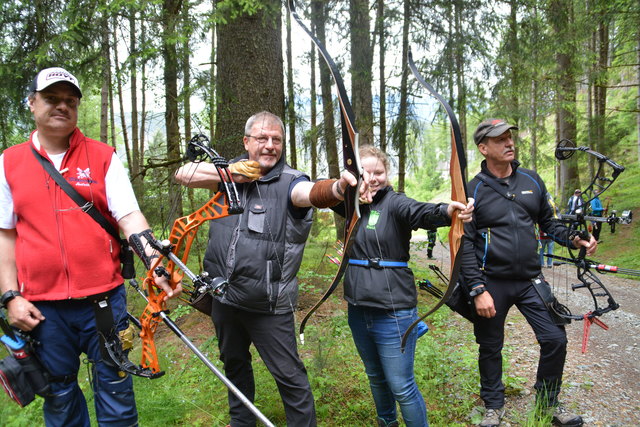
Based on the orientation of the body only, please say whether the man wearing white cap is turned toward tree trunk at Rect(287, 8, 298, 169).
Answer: no

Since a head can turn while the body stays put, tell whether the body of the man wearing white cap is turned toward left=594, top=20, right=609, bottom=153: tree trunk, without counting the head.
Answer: no

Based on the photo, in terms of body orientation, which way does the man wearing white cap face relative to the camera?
toward the camera

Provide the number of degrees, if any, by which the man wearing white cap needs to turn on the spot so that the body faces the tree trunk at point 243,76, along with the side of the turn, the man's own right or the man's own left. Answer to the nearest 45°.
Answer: approximately 135° to the man's own left

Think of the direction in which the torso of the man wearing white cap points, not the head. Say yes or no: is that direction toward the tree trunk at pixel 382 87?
no

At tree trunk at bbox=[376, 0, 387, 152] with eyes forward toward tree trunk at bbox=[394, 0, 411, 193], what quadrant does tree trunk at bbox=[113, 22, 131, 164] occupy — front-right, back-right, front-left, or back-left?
back-right

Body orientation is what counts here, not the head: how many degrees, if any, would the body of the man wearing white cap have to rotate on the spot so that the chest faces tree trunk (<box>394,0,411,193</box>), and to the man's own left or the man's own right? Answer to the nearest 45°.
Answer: approximately 135° to the man's own left

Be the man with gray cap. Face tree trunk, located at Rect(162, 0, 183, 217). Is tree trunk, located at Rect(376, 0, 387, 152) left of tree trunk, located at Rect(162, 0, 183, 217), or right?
right

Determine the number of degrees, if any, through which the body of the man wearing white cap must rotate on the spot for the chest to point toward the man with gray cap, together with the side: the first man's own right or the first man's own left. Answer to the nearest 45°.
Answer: approximately 90° to the first man's own left

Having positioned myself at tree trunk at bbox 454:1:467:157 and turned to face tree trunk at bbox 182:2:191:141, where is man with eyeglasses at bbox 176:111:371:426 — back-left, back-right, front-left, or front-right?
front-left

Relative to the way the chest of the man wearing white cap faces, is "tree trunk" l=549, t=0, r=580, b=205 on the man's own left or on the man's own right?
on the man's own left

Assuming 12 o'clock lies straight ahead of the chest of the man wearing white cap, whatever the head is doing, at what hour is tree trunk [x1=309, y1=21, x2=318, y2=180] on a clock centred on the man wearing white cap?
The tree trunk is roughly at 7 o'clock from the man wearing white cap.

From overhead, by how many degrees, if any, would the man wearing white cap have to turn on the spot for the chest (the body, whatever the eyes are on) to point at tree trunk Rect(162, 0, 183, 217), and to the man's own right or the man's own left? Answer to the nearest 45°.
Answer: approximately 180°

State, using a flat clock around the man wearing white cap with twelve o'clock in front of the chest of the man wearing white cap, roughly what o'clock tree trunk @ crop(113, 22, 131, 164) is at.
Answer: The tree trunk is roughly at 6 o'clock from the man wearing white cap.
